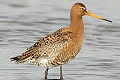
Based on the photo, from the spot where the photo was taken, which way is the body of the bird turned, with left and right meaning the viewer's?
facing to the right of the viewer
